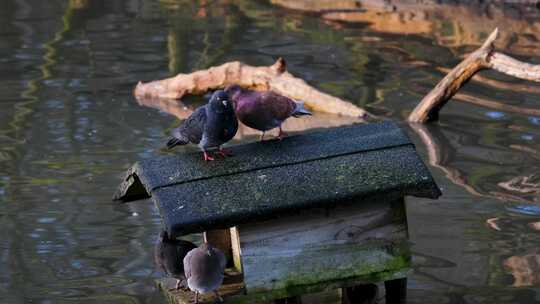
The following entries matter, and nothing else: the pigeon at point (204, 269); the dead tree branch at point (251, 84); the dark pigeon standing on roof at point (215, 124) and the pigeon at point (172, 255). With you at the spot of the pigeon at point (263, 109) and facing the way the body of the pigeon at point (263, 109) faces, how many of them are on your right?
1

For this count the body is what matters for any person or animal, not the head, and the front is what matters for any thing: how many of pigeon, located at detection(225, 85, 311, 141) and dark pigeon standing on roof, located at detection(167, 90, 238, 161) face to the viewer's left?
1

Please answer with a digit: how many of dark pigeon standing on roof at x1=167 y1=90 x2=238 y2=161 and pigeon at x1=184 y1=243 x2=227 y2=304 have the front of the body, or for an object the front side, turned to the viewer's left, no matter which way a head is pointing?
0

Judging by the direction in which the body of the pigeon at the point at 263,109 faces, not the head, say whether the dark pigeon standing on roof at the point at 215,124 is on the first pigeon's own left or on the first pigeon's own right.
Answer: on the first pigeon's own left

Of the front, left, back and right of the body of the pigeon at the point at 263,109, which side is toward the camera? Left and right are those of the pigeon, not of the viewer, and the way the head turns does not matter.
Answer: left

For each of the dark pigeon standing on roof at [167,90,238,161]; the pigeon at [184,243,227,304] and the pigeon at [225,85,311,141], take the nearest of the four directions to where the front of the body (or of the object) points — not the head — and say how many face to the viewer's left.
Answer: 1

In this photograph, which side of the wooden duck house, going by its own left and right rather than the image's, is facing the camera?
left
